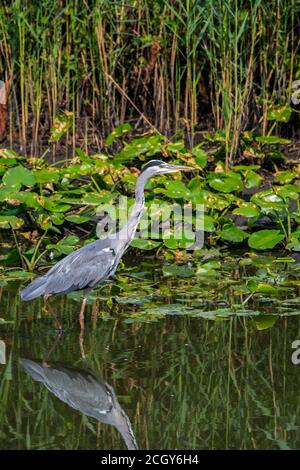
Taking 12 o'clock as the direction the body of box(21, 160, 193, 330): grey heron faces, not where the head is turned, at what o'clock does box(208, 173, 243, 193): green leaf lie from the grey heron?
The green leaf is roughly at 10 o'clock from the grey heron.

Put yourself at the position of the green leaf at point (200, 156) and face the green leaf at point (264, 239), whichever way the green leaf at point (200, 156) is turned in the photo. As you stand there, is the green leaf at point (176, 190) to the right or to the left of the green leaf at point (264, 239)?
right

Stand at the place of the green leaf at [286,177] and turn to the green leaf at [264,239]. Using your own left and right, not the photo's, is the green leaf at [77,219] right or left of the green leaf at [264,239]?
right

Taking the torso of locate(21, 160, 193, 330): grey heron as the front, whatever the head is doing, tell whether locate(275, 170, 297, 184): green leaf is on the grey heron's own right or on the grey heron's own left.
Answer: on the grey heron's own left

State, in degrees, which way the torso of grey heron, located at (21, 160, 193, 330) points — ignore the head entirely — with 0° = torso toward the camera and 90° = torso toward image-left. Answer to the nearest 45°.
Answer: approximately 270°

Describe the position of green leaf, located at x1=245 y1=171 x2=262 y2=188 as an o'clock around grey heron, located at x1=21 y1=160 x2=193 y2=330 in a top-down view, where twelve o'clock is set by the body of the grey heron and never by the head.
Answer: The green leaf is roughly at 10 o'clock from the grey heron.
